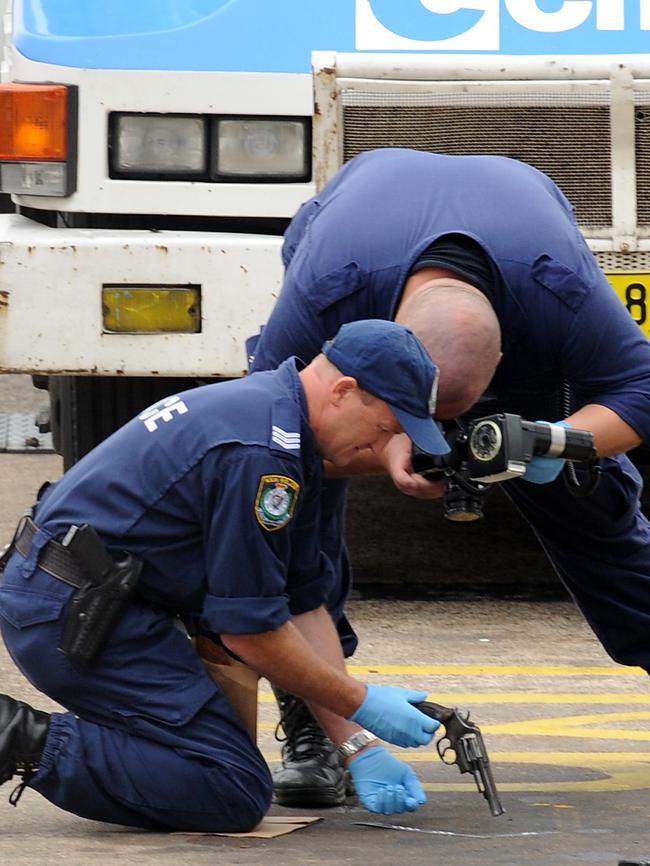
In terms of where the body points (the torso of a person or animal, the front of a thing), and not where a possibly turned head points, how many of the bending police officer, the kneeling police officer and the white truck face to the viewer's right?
1

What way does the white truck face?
toward the camera

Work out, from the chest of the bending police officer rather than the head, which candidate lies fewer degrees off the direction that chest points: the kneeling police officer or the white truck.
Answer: the kneeling police officer

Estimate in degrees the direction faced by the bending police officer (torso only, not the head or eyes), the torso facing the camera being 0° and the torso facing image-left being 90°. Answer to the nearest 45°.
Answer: approximately 0°

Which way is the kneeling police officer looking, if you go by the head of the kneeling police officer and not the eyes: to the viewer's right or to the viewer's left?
to the viewer's right

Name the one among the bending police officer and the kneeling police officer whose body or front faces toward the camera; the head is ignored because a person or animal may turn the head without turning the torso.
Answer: the bending police officer

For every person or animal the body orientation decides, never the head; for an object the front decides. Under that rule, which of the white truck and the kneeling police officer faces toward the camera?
the white truck

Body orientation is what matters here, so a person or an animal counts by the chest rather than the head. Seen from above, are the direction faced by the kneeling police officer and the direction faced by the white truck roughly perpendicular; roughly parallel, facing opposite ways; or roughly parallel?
roughly perpendicular

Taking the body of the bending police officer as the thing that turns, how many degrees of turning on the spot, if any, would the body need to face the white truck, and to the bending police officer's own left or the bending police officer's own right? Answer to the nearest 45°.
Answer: approximately 135° to the bending police officer's own right

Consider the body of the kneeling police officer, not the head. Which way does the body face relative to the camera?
to the viewer's right

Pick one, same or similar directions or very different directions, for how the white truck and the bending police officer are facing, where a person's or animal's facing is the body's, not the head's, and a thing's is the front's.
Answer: same or similar directions
